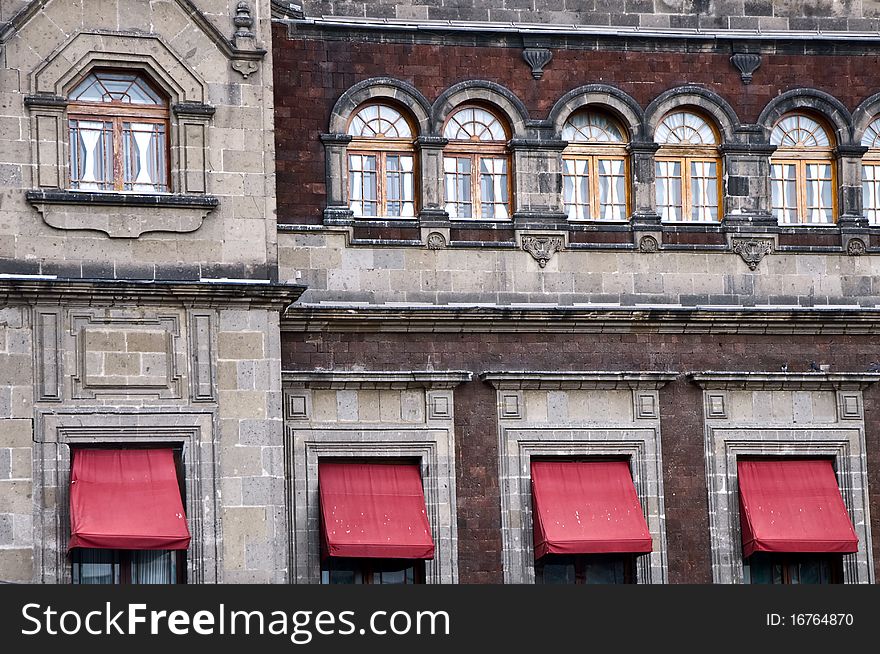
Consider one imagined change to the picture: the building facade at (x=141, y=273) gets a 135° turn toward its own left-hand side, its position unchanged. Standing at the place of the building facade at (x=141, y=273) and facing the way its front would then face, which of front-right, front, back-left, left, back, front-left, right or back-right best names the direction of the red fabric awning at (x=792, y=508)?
front-right

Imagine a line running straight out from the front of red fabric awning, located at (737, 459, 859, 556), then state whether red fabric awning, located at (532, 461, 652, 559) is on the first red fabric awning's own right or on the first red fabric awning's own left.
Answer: on the first red fabric awning's own right

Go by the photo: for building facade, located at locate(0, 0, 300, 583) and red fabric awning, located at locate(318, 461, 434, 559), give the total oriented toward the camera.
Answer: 2

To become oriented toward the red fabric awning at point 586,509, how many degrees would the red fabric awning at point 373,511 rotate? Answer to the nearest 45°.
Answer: approximately 90° to its left

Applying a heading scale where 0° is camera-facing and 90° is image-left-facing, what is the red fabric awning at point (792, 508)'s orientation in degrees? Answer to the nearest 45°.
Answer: approximately 0°

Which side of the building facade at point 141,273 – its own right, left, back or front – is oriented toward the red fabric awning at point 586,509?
left

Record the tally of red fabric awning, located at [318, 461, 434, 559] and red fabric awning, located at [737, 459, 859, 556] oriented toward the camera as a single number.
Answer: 2

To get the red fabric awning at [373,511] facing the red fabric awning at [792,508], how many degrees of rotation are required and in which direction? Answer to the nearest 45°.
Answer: approximately 90° to its left
